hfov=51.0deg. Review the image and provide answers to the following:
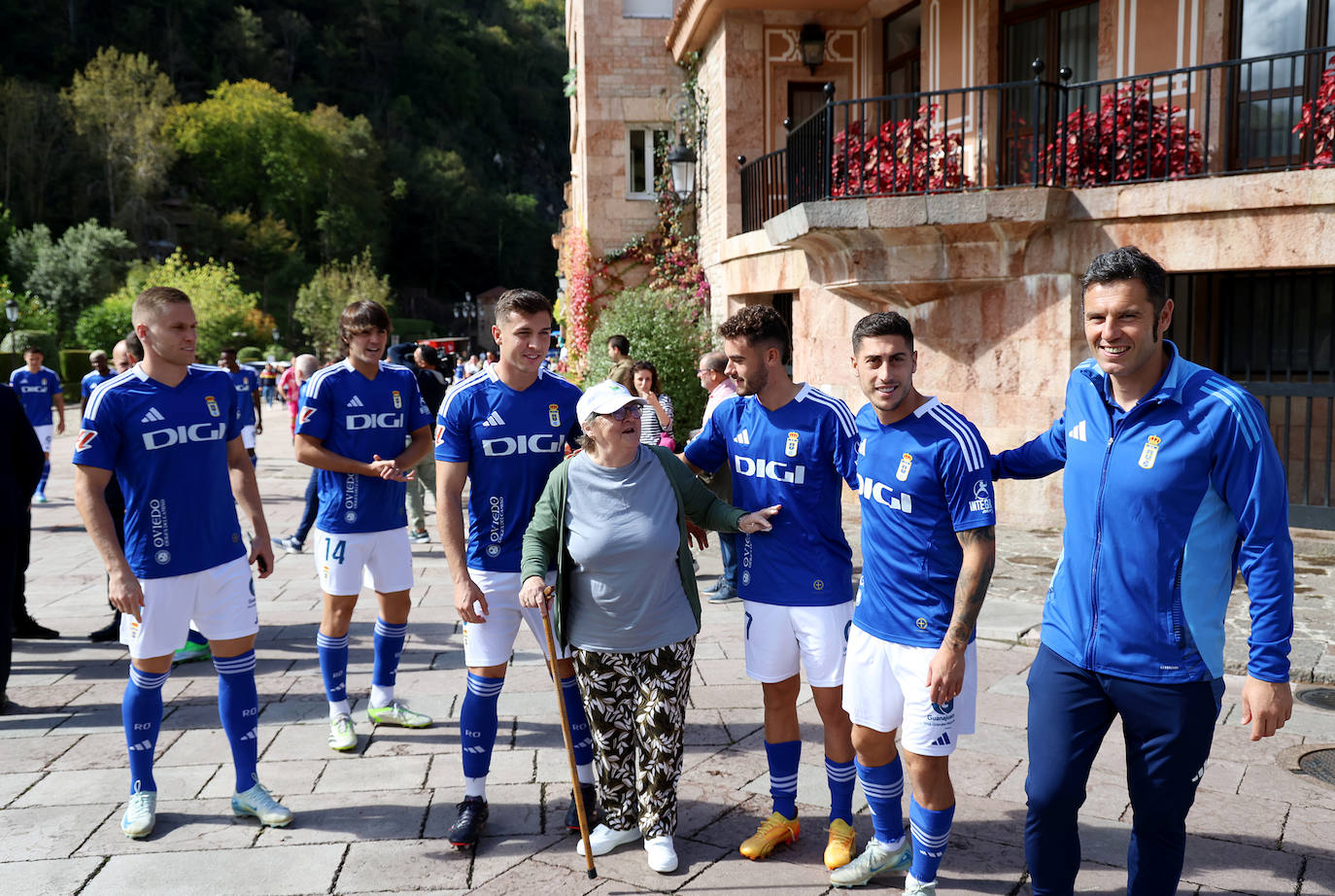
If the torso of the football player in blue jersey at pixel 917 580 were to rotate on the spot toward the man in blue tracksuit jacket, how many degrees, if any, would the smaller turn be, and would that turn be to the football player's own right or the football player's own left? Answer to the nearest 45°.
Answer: approximately 90° to the football player's own left

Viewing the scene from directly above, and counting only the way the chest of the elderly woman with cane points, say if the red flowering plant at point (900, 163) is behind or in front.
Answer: behind

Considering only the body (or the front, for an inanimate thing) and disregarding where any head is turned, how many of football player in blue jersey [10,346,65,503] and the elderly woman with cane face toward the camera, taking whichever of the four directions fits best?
2

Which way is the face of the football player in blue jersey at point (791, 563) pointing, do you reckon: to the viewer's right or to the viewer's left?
to the viewer's left

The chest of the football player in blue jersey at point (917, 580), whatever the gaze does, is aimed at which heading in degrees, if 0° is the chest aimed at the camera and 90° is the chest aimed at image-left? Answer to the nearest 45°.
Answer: approximately 45°

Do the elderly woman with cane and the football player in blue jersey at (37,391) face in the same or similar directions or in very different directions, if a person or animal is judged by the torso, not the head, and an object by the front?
same or similar directions

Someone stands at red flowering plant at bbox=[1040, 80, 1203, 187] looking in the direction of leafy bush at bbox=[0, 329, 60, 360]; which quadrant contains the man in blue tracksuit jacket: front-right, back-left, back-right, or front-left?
back-left

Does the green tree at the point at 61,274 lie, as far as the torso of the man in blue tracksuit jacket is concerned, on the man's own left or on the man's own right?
on the man's own right

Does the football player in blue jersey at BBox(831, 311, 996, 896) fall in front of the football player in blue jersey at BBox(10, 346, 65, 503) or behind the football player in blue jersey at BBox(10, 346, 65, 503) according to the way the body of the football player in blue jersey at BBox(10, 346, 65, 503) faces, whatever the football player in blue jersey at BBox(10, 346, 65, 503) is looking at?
in front

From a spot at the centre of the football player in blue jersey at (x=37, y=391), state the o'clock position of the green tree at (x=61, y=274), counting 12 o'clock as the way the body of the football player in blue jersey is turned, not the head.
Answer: The green tree is roughly at 6 o'clock from the football player in blue jersey.

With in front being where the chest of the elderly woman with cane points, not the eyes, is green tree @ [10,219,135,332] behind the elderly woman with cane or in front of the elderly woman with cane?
behind

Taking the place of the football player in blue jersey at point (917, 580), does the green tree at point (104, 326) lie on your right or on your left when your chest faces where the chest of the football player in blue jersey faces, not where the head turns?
on your right

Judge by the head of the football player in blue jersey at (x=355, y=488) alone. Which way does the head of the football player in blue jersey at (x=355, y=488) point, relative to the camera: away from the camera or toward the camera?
toward the camera

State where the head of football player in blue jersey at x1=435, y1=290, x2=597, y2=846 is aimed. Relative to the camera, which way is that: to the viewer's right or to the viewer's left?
to the viewer's right

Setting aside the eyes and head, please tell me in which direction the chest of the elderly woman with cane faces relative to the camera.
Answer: toward the camera

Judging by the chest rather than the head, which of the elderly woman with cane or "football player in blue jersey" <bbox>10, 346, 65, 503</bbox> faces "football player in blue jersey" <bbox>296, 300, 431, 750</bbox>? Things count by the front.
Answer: "football player in blue jersey" <bbox>10, 346, 65, 503</bbox>
